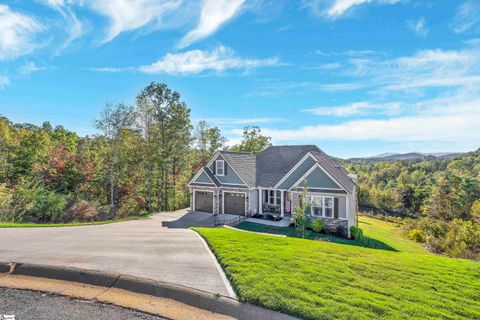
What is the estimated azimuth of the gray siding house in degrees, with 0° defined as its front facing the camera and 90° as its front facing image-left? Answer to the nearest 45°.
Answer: approximately 45°

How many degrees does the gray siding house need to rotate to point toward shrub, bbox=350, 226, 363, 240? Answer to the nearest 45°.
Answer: approximately 90° to its left

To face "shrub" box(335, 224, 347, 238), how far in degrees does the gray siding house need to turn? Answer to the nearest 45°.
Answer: approximately 90° to its left

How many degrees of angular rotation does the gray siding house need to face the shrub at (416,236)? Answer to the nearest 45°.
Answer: approximately 135° to its left

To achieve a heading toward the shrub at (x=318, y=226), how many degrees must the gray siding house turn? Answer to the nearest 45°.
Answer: approximately 90° to its left
